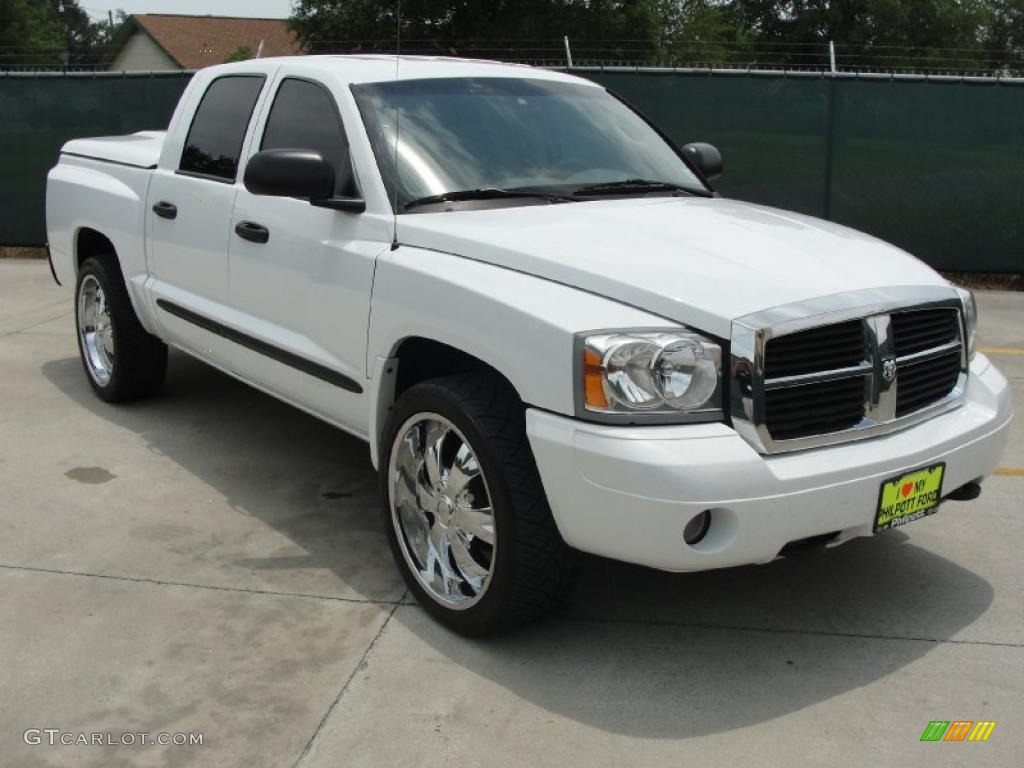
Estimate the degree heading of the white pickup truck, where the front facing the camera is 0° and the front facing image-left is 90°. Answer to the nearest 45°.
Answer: approximately 315°

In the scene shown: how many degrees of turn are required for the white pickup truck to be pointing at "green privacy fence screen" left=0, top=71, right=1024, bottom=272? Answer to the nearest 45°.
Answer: approximately 135° to its left

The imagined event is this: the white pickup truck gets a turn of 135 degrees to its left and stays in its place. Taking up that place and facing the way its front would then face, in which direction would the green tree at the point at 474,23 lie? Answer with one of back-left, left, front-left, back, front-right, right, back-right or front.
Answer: front

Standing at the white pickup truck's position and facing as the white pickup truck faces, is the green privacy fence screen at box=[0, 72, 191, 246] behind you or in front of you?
behind
